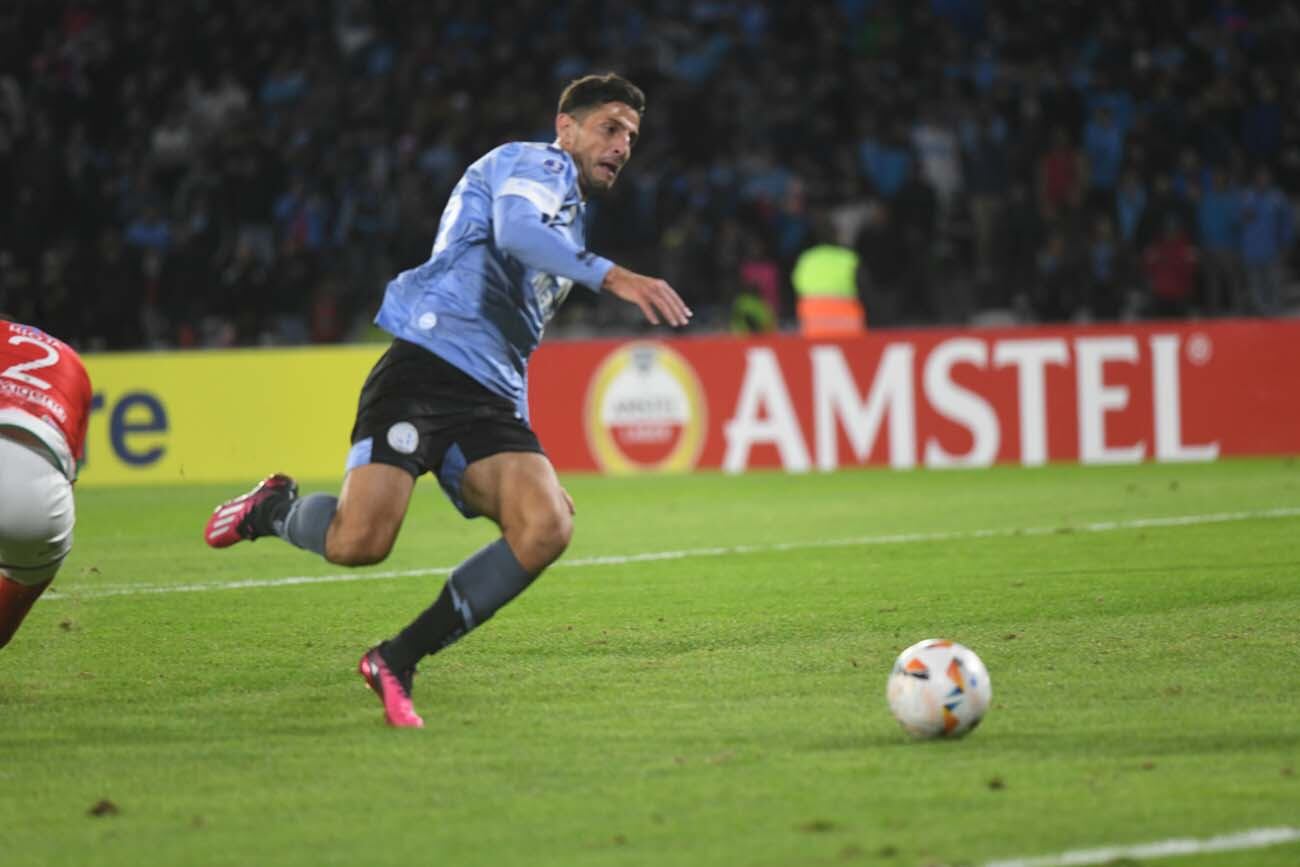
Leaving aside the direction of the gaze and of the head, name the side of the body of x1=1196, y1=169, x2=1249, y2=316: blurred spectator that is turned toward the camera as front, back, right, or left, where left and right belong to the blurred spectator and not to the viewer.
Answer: front

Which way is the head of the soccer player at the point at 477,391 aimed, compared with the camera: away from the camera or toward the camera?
toward the camera

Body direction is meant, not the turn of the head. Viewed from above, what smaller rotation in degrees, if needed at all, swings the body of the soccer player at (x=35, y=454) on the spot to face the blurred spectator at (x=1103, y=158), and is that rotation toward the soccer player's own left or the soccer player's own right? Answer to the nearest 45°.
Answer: approximately 45° to the soccer player's own right

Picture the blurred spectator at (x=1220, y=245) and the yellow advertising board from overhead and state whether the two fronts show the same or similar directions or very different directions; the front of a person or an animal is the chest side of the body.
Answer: same or similar directions

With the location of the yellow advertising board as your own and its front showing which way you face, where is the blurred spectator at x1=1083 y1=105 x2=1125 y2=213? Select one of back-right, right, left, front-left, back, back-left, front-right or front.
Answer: left

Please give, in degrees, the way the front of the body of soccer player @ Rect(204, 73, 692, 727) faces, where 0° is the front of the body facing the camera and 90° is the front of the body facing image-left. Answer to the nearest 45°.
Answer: approximately 315°

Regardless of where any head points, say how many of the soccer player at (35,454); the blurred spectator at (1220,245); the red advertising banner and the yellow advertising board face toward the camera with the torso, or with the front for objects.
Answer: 3

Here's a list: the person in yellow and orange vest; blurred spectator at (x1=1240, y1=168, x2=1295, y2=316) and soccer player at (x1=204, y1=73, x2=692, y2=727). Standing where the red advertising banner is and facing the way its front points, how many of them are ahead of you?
1

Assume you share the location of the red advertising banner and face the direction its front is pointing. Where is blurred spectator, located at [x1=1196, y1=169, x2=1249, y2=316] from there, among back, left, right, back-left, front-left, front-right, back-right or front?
back-left

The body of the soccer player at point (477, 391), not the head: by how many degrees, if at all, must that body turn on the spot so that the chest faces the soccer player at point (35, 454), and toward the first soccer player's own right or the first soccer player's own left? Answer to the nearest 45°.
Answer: approximately 135° to the first soccer player's own right

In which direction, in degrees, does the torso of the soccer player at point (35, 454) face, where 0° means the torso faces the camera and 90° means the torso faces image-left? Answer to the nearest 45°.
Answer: approximately 180°

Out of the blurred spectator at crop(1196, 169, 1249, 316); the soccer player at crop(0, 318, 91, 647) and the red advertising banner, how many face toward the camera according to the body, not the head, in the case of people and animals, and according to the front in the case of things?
2

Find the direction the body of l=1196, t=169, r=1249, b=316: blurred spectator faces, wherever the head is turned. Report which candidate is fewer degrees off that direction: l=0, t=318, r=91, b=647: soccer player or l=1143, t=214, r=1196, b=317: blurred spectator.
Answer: the soccer player

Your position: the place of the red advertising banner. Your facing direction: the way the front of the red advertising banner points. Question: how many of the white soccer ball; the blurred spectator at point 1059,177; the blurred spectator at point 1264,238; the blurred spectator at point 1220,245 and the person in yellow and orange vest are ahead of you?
1

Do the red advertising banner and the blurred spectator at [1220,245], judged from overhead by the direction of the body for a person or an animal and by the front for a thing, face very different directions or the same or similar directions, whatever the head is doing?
same or similar directions

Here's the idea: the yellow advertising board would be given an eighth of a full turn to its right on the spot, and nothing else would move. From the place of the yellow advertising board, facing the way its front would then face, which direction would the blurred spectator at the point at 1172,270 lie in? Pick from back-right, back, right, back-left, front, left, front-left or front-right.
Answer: back-left

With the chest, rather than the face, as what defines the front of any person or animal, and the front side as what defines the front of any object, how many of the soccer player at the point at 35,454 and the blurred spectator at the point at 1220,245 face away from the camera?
1

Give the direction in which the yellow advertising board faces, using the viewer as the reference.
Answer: facing the viewer

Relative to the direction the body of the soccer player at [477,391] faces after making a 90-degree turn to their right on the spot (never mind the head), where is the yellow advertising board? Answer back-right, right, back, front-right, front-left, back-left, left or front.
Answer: back-right

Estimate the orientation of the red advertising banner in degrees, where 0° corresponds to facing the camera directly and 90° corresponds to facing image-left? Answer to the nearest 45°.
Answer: approximately 0°
